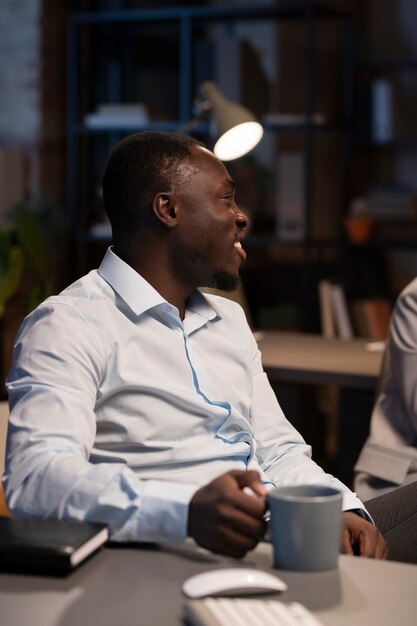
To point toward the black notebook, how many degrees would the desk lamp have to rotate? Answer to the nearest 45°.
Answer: approximately 45° to its right

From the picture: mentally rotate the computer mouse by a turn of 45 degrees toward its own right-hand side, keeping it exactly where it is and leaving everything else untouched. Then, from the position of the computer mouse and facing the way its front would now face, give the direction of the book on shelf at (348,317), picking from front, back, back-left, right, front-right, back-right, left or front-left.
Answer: front-right

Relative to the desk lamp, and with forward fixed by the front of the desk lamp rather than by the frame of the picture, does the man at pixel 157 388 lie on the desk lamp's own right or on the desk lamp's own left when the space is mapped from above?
on the desk lamp's own right

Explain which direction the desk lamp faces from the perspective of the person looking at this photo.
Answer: facing the viewer and to the right of the viewer

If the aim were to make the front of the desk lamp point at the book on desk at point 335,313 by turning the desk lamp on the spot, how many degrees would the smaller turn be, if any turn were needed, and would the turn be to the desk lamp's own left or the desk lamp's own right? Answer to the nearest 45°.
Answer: approximately 90° to the desk lamp's own left

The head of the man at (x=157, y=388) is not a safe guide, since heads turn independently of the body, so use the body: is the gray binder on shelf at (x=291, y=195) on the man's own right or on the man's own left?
on the man's own left

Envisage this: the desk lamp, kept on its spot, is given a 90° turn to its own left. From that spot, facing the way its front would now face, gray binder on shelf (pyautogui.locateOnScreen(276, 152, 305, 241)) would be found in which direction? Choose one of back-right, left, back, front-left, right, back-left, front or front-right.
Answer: front-left

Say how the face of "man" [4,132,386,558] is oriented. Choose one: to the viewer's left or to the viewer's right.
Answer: to the viewer's right

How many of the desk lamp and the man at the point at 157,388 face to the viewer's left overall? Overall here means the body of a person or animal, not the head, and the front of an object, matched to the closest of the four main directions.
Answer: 0
